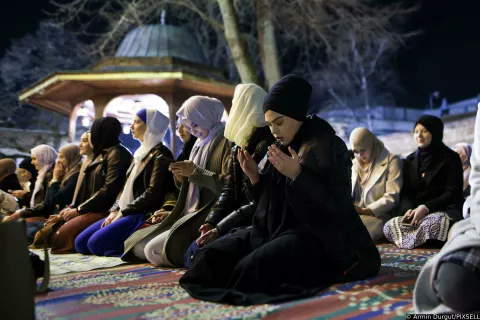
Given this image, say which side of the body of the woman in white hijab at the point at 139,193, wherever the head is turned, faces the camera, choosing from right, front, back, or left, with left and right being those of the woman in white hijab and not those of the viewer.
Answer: left

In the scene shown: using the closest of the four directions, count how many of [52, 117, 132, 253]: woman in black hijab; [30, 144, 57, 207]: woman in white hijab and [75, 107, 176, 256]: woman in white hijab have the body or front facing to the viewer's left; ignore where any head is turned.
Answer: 3

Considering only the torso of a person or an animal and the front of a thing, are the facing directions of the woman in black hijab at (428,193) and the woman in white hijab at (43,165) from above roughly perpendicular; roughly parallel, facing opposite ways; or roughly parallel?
roughly parallel

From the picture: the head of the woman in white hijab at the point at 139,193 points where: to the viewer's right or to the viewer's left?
to the viewer's left

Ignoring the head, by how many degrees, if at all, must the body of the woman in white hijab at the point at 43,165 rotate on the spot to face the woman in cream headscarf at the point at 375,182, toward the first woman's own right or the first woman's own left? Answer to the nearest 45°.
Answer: approximately 135° to the first woman's own left

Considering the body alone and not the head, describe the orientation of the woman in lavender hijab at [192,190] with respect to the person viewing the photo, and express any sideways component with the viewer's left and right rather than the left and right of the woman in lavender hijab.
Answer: facing the viewer and to the left of the viewer

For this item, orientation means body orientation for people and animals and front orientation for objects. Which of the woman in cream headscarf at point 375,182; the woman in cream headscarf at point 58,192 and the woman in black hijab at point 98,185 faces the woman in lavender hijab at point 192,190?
the woman in cream headscarf at point 375,182

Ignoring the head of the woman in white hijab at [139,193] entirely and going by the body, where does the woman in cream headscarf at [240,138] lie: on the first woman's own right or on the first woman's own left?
on the first woman's own left

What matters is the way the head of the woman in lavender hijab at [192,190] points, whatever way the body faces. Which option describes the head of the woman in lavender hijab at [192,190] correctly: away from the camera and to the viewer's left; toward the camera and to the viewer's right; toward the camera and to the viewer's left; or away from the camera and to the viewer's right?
toward the camera and to the viewer's left

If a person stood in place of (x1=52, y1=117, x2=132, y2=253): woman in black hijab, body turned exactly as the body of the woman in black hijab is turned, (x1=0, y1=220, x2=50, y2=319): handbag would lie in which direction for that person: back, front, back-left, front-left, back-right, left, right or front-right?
left

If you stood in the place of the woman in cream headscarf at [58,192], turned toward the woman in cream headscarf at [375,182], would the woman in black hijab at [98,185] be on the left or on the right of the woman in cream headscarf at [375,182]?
right

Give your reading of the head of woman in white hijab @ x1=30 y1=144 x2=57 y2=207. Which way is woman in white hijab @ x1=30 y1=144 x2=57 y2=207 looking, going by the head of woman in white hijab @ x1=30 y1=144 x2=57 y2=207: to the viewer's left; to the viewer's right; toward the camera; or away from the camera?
to the viewer's left

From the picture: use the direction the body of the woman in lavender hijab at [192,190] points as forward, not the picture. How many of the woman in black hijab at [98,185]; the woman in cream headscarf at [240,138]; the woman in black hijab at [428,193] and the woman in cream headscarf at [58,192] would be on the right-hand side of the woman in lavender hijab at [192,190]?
2

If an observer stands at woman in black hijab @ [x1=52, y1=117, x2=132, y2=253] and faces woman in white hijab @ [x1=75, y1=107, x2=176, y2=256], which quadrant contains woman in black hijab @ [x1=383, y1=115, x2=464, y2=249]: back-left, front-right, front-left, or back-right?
front-left
